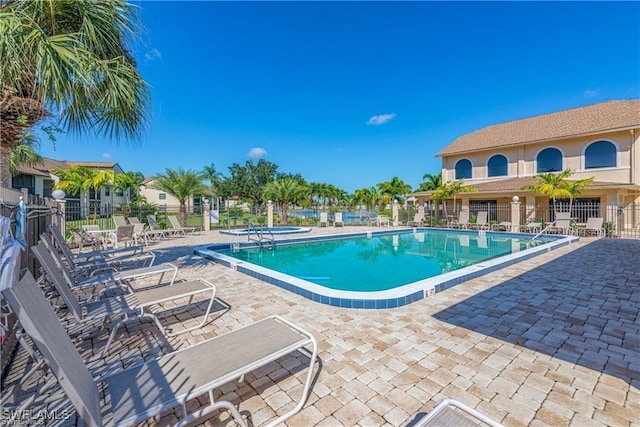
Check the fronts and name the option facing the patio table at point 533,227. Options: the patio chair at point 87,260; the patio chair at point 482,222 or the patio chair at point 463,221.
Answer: the patio chair at point 87,260

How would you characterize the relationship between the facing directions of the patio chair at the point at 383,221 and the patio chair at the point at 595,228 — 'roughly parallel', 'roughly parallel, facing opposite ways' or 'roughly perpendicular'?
roughly perpendicular

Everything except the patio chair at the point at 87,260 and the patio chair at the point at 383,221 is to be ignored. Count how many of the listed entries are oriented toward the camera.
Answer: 1

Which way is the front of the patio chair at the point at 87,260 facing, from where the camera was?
facing to the right of the viewer

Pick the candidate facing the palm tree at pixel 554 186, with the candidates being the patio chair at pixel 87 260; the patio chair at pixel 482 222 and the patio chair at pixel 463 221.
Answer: the patio chair at pixel 87 260

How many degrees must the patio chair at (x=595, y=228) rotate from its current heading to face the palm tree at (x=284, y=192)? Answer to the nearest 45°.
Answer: approximately 45° to its right

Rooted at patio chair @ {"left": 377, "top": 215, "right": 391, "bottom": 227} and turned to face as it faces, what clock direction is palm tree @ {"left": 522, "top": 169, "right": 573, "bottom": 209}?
The palm tree is roughly at 10 o'clock from the patio chair.
